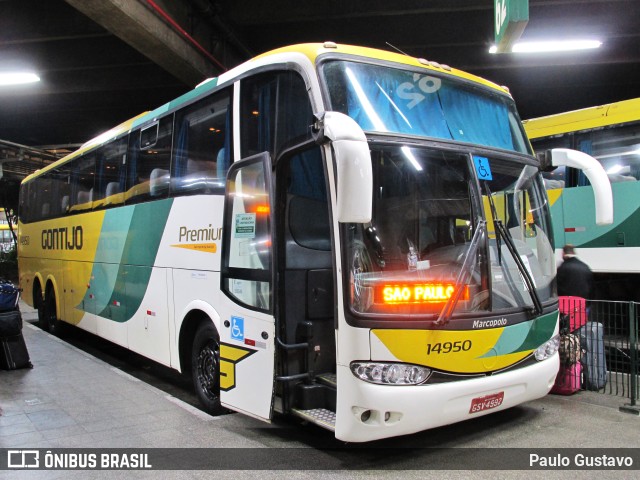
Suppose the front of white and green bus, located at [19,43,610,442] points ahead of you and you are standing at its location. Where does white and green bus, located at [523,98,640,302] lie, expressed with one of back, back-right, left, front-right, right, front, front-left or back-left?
left

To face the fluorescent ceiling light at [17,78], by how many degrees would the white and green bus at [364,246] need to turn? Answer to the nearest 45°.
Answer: approximately 180°

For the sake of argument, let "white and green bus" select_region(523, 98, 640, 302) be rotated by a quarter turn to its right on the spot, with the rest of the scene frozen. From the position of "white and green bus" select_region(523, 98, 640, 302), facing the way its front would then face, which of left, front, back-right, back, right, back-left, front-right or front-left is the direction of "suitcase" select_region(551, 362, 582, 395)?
front-left

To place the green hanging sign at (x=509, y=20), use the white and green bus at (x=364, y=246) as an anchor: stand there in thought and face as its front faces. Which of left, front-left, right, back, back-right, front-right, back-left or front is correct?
left

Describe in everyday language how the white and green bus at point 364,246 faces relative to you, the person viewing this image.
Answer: facing the viewer and to the right of the viewer

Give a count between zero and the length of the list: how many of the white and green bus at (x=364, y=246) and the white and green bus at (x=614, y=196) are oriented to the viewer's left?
0

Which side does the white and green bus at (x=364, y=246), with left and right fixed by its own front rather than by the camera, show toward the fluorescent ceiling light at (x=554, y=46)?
left

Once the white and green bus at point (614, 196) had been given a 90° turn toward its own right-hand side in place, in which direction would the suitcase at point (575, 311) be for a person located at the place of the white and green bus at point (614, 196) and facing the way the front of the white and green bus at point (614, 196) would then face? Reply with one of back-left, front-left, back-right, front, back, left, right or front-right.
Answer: front-left

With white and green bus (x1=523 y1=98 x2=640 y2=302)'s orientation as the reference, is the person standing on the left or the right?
on its right
